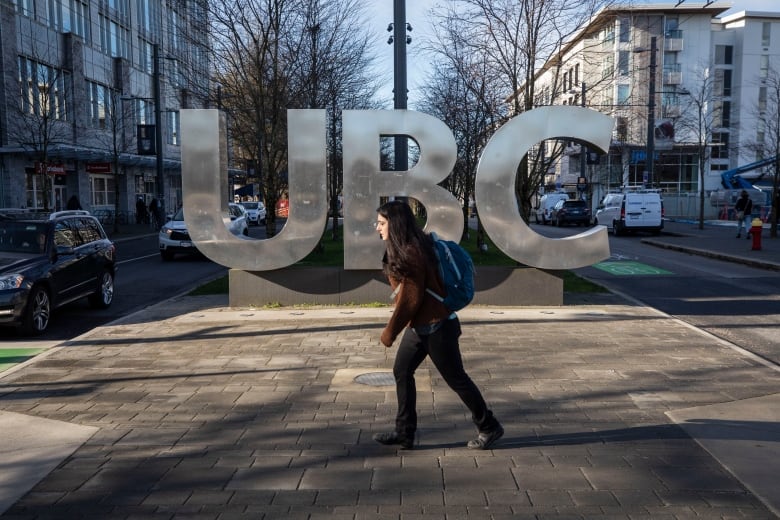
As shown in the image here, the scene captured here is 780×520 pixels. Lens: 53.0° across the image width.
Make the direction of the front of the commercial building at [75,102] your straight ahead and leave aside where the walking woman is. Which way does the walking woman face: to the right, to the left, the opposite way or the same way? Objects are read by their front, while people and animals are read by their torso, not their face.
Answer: the opposite way

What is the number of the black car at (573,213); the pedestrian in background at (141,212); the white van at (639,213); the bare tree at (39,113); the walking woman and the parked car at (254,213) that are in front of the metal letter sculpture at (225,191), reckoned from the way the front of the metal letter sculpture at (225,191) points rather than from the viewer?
1

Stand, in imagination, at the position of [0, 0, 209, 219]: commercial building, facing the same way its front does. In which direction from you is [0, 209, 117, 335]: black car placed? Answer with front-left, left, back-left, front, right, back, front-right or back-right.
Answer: front-right

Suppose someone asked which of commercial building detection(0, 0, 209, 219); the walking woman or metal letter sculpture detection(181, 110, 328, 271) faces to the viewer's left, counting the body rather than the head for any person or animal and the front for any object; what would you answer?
the walking woman

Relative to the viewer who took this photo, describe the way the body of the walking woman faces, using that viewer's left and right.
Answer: facing to the left of the viewer

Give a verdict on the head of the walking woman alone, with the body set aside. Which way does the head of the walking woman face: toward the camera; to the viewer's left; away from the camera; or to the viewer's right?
to the viewer's left

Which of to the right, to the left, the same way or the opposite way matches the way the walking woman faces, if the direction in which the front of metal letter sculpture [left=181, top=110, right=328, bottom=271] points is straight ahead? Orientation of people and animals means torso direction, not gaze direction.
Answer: to the right

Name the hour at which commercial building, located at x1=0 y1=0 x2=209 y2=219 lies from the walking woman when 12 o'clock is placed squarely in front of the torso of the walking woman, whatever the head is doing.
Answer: The commercial building is roughly at 2 o'clock from the walking woman.

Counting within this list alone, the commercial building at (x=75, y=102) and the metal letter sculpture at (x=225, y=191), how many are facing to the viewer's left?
0

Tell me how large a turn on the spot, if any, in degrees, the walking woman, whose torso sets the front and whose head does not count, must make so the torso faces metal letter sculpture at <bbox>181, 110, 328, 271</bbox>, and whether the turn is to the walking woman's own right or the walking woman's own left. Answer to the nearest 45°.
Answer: approximately 45° to the walking woman's own right

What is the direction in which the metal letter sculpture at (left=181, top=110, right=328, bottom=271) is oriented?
toward the camera

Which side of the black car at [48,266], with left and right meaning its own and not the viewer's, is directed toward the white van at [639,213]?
back

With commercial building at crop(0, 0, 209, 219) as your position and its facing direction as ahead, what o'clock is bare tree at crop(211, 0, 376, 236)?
The bare tree is roughly at 1 o'clock from the commercial building.

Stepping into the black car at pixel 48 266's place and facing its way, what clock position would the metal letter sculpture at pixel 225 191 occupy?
The metal letter sculpture is roughly at 8 o'clock from the black car.

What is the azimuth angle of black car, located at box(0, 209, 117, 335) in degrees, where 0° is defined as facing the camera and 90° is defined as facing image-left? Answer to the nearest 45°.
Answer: approximately 45°
